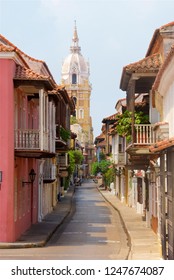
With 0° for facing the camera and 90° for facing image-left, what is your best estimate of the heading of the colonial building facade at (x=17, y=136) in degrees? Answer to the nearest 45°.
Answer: approximately 270°
